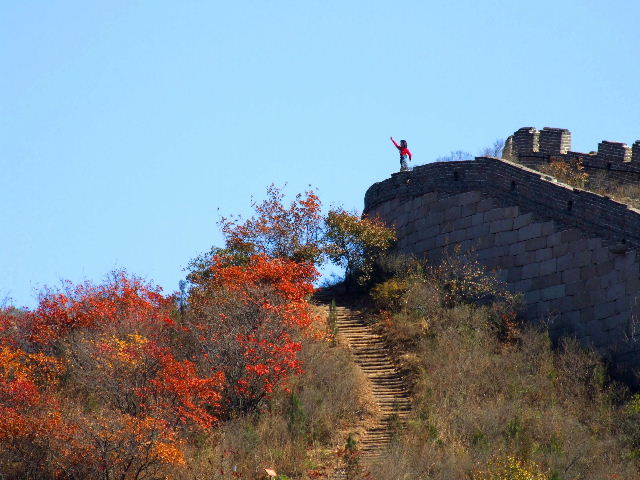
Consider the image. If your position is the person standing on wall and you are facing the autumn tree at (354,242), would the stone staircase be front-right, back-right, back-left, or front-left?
front-left

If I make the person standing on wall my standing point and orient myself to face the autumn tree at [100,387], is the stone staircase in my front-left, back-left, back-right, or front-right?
front-left

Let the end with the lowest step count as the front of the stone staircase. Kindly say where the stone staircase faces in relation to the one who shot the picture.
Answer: facing the viewer

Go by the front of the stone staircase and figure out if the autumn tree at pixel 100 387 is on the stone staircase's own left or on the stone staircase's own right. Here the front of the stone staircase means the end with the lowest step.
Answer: on the stone staircase's own right
